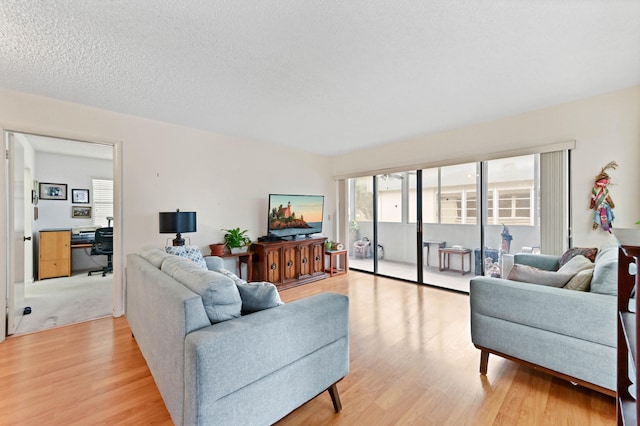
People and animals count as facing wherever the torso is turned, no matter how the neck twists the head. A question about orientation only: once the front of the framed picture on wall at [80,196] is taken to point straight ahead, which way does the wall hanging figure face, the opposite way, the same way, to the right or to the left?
to the right

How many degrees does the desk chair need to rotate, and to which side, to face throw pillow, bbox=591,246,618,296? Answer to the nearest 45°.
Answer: approximately 135° to its left

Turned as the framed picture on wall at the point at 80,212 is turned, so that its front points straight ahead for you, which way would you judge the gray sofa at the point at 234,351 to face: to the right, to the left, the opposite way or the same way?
to the left

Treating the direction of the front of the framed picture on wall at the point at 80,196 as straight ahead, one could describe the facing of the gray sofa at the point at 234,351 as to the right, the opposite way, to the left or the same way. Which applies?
to the left

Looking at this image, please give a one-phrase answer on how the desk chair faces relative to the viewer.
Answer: facing away from the viewer and to the left of the viewer

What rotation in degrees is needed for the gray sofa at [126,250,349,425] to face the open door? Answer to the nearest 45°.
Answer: approximately 90° to its left

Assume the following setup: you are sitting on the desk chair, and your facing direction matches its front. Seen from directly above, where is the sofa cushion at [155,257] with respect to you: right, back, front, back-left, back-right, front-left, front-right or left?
back-left

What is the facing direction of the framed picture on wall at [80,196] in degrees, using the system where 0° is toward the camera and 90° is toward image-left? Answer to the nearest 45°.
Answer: approximately 0°

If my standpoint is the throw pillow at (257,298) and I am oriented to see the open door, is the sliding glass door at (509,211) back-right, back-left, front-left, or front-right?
back-right

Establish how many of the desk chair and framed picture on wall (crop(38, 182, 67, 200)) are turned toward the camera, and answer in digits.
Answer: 1
